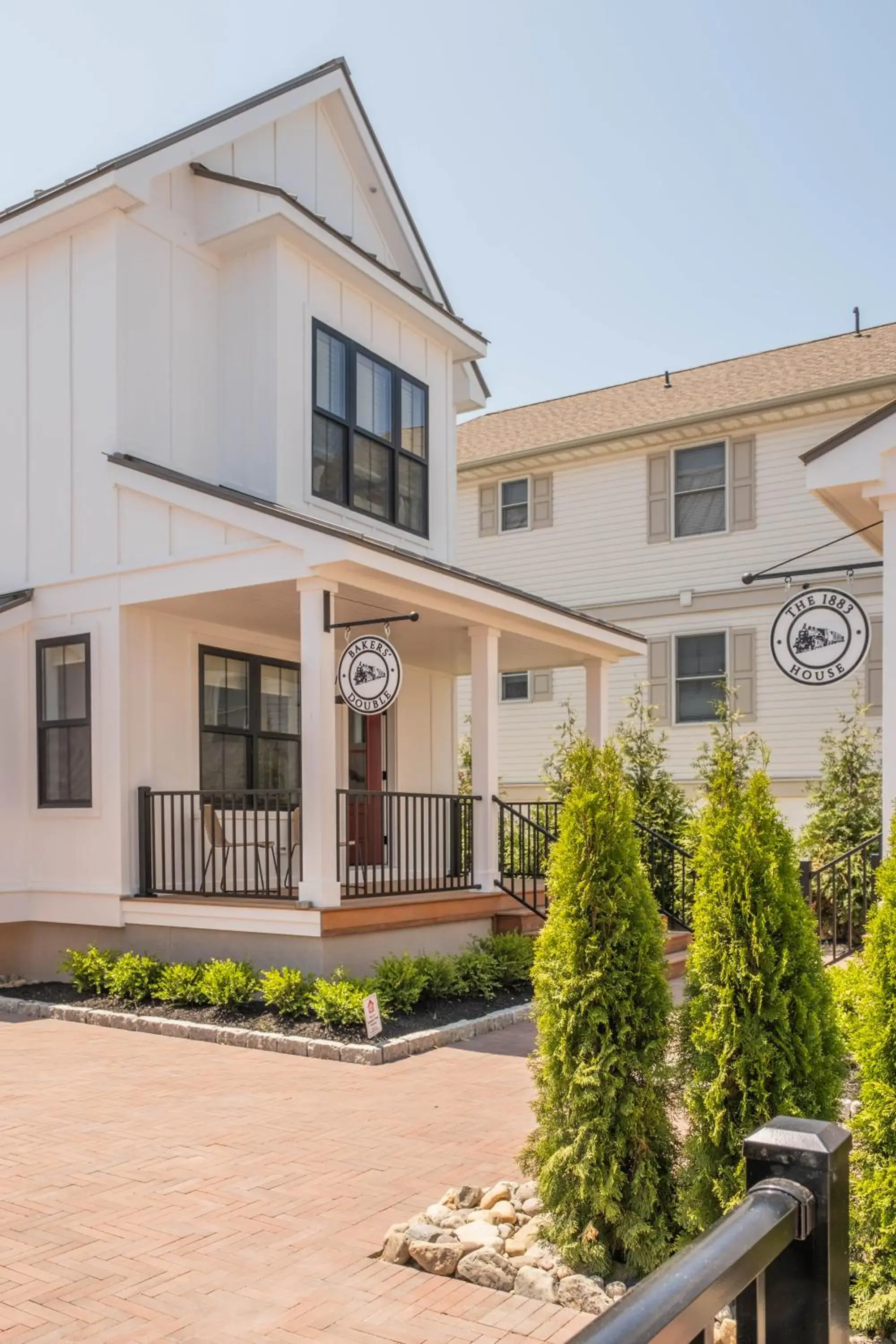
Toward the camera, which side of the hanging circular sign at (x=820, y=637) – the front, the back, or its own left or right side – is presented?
front

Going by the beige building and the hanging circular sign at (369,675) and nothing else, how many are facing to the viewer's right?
0

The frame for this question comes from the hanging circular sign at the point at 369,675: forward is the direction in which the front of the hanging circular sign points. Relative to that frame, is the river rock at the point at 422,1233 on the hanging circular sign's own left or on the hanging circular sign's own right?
on the hanging circular sign's own left

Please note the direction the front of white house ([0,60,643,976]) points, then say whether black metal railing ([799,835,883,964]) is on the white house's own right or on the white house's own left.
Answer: on the white house's own left

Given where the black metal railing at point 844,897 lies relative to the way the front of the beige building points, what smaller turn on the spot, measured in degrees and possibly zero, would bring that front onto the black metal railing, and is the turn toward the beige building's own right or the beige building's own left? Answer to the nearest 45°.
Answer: approximately 45° to the beige building's own left

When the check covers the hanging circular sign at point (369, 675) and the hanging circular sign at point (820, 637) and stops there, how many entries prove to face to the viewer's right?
0

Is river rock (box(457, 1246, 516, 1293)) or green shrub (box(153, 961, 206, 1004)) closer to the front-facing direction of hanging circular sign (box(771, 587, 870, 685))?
the river rock

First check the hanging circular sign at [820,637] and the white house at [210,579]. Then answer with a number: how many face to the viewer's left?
0

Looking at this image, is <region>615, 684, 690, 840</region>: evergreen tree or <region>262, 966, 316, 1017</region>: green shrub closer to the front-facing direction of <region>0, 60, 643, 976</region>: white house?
the green shrub

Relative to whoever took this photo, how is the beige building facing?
facing the viewer and to the left of the viewer
